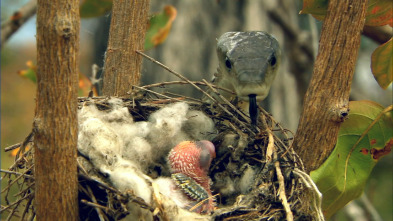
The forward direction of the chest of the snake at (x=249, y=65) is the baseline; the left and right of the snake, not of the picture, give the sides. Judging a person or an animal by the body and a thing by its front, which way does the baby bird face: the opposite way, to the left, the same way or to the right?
to the left

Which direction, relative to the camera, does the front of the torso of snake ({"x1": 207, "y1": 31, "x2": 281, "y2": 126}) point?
toward the camera

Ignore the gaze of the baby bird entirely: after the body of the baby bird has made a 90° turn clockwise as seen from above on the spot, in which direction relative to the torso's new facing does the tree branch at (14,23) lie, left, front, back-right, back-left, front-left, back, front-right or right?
back-right

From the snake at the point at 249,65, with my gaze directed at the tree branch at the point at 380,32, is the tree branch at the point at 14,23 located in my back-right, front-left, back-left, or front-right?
back-left

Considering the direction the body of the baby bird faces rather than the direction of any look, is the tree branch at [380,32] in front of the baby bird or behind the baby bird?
in front

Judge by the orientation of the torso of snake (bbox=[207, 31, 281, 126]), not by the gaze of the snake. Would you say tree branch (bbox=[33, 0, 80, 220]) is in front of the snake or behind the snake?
in front

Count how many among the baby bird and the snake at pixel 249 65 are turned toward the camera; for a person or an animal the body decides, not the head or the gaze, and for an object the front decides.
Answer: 1

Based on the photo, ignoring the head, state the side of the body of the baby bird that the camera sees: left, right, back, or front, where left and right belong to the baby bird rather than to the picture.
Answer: right
